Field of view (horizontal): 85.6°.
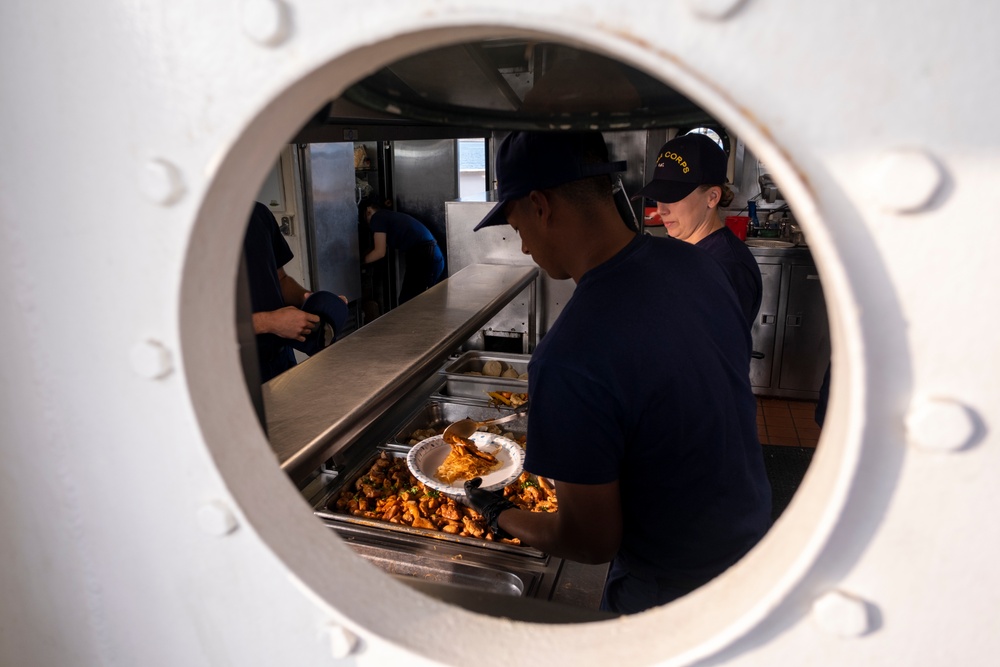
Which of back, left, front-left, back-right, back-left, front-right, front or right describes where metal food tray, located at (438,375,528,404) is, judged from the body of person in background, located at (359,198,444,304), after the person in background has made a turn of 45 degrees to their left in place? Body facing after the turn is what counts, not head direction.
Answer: front-left

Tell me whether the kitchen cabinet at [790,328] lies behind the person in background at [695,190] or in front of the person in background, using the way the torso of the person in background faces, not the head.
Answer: behind

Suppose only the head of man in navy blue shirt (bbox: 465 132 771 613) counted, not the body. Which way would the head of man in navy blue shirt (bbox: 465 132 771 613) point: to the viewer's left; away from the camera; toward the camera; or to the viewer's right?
to the viewer's left

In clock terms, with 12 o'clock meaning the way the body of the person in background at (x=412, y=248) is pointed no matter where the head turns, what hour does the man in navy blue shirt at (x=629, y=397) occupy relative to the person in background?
The man in navy blue shirt is roughly at 9 o'clock from the person in background.

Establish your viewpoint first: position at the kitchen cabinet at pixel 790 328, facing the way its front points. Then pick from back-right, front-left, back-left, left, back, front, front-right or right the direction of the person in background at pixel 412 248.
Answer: right

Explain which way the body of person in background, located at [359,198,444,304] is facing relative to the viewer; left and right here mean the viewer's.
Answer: facing to the left of the viewer

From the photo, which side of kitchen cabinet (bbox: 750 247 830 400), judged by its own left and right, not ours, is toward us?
front

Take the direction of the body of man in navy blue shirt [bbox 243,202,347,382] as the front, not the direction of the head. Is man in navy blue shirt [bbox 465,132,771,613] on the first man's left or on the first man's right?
on the first man's right

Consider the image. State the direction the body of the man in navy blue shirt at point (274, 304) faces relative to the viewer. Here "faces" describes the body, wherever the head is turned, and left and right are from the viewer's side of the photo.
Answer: facing to the right of the viewer

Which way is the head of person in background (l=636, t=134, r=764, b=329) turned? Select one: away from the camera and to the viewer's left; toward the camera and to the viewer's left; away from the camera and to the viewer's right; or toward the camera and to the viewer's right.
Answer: toward the camera and to the viewer's left

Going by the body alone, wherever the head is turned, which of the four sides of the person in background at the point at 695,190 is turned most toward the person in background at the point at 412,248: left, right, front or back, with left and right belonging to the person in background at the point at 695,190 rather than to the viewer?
right

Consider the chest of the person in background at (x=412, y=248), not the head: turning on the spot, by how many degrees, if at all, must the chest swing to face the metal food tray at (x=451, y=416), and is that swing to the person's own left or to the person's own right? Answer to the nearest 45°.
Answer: approximately 90° to the person's own left

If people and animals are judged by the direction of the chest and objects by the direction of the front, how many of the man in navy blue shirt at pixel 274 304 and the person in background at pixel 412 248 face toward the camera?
0

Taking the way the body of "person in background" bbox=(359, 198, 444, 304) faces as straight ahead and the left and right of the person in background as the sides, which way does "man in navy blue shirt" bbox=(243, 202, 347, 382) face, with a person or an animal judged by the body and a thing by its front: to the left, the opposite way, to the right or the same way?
the opposite way

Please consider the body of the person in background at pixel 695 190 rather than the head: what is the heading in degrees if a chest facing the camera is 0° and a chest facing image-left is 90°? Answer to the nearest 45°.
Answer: approximately 45°

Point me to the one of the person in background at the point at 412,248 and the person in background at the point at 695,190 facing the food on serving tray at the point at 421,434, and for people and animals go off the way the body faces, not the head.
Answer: the person in background at the point at 695,190

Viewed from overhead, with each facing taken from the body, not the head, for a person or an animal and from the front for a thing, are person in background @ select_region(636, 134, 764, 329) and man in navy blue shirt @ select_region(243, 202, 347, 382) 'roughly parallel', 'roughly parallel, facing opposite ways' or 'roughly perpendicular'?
roughly parallel, facing opposite ways
